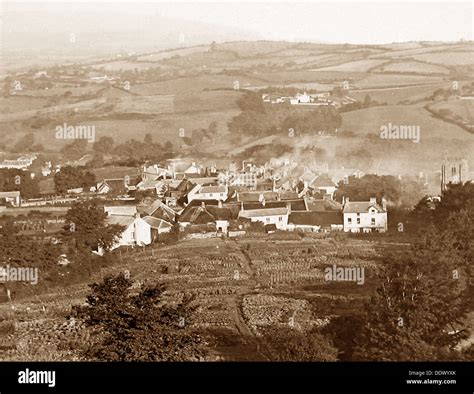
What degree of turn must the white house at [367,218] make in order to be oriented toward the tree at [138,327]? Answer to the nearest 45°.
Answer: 0° — it already faces it

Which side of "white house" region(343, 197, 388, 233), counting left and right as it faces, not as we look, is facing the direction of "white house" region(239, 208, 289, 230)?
right

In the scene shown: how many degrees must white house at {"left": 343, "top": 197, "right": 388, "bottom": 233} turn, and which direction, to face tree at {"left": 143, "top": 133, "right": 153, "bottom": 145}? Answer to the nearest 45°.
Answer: approximately 135° to its right

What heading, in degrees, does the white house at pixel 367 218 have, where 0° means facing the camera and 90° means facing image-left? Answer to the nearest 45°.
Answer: approximately 0°

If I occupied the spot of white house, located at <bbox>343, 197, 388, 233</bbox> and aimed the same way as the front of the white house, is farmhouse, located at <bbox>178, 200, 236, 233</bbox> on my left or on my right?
on my right

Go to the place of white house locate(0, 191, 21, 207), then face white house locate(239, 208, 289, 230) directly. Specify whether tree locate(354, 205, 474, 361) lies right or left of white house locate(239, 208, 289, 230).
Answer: right

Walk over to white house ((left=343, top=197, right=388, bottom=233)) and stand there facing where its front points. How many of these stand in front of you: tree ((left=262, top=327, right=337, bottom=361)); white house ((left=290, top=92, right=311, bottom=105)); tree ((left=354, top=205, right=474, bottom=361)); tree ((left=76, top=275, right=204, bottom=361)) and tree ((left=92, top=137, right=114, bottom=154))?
3

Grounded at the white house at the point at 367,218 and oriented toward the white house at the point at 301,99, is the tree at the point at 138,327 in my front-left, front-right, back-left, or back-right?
back-left

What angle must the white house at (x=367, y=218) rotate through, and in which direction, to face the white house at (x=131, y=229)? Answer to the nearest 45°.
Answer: approximately 45° to its right

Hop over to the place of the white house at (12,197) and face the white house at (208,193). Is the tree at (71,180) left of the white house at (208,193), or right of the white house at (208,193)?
left

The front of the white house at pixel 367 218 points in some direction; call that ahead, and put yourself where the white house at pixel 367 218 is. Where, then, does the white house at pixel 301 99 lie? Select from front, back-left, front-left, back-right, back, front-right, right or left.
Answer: back

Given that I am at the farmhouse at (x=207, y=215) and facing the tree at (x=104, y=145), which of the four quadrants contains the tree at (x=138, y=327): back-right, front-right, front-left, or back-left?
back-left
